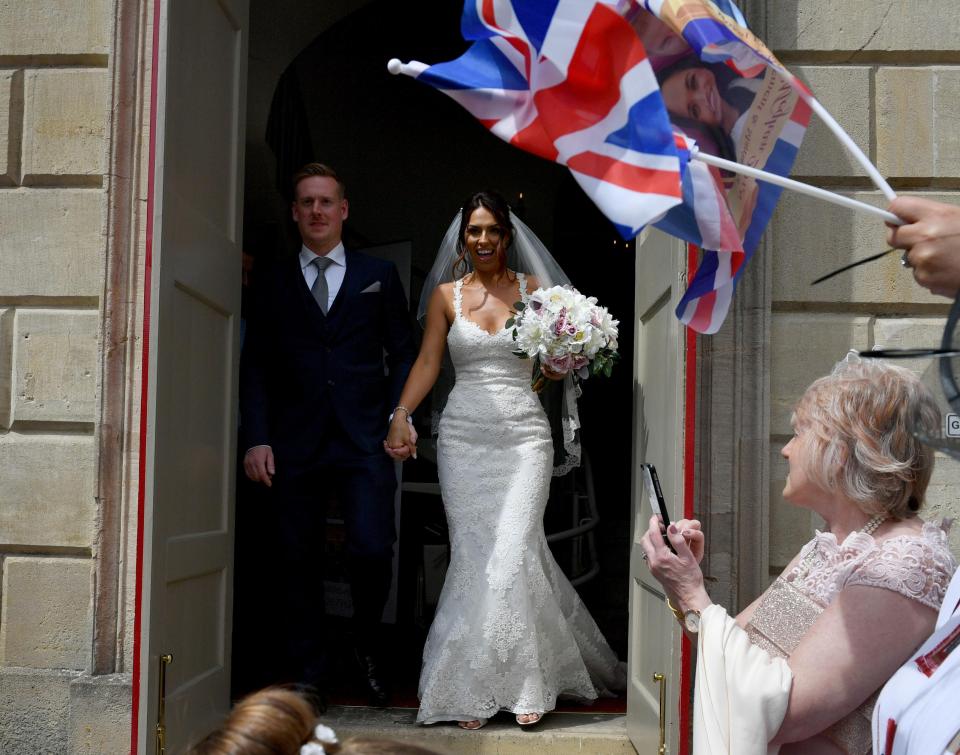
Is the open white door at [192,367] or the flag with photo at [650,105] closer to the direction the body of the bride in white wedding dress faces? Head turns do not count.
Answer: the flag with photo

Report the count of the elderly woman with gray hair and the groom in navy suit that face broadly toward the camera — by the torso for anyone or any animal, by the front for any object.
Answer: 1

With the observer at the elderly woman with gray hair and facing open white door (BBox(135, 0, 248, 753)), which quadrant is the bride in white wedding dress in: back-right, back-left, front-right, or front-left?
front-right

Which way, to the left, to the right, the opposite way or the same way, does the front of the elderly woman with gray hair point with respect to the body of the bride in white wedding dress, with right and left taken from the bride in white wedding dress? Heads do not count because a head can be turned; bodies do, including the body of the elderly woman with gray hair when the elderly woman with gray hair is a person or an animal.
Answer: to the right

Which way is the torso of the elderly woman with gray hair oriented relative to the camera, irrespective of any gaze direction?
to the viewer's left

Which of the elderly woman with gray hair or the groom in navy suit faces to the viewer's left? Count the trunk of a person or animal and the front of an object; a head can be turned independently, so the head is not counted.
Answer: the elderly woman with gray hair

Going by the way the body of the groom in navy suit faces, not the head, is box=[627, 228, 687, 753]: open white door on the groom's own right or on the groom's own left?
on the groom's own left

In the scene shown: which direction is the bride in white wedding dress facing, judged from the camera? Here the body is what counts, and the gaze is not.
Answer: toward the camera

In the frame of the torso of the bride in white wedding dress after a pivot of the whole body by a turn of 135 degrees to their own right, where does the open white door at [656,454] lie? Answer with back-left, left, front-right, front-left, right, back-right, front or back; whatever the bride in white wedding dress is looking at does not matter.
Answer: back

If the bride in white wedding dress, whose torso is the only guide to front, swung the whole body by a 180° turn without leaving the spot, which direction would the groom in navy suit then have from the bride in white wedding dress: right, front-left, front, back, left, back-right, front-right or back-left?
left

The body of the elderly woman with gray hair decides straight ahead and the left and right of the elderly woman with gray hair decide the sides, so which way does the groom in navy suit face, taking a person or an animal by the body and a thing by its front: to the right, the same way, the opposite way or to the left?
to the left

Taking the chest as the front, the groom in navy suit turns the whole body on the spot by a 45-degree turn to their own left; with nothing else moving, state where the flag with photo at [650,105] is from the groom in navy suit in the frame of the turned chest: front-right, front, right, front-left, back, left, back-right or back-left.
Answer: front-right

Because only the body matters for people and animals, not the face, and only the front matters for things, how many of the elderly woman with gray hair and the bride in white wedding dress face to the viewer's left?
1

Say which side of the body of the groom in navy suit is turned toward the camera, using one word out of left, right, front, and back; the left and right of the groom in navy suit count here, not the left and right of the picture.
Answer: front
